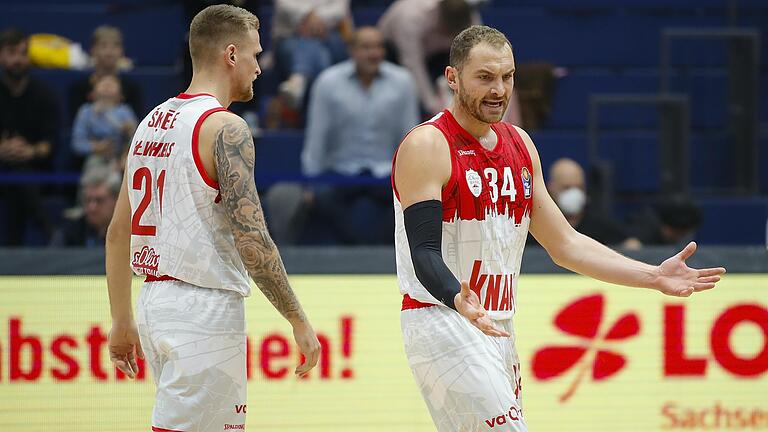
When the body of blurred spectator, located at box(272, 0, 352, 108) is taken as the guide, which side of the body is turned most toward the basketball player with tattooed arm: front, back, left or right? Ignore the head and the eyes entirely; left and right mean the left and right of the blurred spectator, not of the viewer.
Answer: front

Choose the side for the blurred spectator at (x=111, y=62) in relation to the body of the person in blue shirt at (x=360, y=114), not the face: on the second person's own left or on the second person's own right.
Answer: on the second person's own right

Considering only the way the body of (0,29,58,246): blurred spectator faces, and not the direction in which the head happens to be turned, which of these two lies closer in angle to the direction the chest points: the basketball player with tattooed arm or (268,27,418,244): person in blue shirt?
the basketball player with tattooed arm

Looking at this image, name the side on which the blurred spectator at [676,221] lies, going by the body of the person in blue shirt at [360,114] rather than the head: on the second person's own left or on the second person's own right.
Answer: on the second person's own left

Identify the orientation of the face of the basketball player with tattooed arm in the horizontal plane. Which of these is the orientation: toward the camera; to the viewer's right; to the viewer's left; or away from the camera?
to the viewer's right

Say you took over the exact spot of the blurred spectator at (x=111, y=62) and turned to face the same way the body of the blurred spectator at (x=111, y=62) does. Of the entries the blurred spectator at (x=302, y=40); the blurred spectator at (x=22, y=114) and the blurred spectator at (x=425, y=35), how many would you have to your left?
2

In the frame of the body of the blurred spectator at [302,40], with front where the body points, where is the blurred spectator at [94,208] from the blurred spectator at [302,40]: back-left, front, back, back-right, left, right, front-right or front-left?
front-right

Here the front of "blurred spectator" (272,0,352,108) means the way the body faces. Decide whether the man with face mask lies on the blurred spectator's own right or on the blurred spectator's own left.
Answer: on the blurred spectator's own left

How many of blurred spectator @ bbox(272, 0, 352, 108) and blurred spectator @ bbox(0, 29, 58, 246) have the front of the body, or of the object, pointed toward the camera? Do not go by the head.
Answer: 2

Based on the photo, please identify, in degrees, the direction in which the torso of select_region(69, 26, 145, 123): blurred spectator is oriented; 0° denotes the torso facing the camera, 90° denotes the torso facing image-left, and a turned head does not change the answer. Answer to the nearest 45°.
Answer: approximately 0°

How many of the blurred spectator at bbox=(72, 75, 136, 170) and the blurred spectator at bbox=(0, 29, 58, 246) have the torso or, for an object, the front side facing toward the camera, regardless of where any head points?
2

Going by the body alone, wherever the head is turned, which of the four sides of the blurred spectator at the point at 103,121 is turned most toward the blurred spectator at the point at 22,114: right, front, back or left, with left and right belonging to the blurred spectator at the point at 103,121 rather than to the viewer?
right
